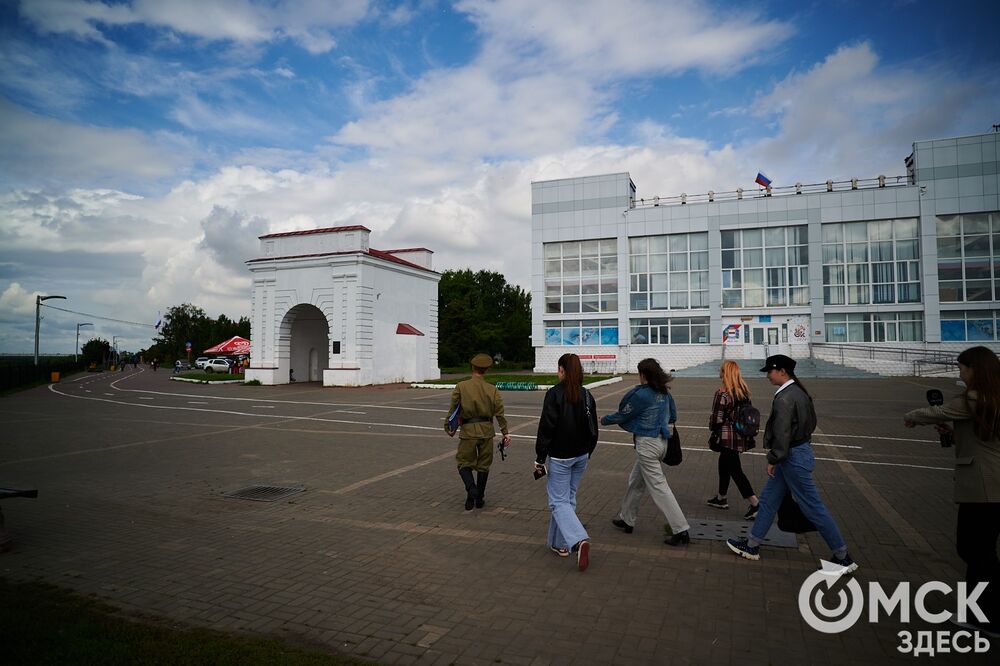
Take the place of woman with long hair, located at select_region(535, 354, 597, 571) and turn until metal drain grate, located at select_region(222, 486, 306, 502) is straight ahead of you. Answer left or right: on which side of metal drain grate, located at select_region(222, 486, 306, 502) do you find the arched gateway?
right

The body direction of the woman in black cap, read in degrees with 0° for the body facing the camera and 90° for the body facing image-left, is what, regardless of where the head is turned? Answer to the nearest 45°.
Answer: approximately 90°

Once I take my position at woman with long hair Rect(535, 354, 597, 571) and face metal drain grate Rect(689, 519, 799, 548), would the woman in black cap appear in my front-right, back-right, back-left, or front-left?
front-right

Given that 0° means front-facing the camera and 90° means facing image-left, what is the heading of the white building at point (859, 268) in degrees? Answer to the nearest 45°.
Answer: approximately 0°

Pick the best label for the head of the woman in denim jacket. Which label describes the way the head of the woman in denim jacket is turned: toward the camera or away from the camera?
away from the camera

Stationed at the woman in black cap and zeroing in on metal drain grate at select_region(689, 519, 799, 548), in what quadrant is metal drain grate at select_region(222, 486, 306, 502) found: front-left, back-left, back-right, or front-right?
front-left

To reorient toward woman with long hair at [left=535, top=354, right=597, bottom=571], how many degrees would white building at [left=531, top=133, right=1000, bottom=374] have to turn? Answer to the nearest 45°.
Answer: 0° — it already faces them

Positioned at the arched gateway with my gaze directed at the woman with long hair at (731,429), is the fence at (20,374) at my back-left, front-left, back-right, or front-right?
back-right

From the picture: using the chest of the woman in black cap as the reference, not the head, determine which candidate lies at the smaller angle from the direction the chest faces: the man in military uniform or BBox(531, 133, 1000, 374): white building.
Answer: the man in military uniform

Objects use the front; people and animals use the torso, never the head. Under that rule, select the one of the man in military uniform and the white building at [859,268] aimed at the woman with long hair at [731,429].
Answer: the white building

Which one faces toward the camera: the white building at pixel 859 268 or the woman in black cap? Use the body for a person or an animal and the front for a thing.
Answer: the white building

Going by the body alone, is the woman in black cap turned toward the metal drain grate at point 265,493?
yes

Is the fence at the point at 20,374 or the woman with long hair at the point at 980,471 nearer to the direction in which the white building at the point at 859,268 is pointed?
the woman with long hair
